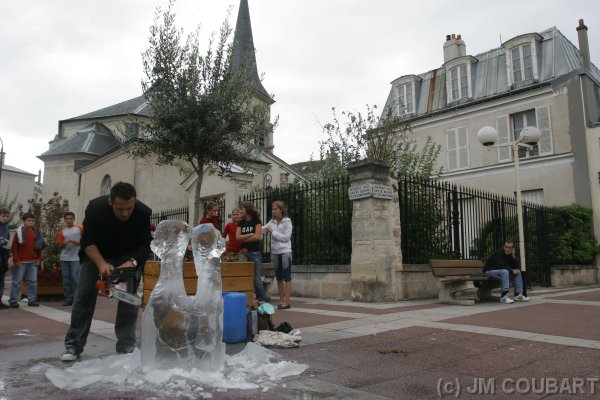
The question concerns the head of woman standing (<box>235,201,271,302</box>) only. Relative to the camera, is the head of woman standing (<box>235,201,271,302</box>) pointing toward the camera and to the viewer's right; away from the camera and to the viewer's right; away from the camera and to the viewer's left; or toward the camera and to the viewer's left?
toward the camera and to the viewer's left

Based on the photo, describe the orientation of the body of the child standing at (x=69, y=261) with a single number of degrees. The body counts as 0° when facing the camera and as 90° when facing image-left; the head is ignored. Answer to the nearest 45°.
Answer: approximately 0°

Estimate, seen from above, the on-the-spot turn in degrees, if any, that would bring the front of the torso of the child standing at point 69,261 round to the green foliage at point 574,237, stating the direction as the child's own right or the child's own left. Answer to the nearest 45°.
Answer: approximately 90° to the child's own left

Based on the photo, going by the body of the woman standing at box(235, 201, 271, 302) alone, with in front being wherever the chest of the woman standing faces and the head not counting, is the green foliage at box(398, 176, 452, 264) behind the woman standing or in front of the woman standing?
behind

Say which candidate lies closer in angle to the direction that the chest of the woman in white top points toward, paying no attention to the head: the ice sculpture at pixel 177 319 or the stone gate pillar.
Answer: the ice sculpture

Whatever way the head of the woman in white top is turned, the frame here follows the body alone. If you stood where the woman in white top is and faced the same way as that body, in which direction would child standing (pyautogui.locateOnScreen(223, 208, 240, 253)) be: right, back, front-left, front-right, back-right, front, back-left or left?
front-right

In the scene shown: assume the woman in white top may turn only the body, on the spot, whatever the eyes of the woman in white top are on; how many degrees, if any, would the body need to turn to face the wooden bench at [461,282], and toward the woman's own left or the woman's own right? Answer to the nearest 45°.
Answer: approximately 135° to the woman's own left

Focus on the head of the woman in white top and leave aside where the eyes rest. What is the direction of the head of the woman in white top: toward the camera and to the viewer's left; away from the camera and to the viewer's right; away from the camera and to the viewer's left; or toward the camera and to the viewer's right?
toward the camera and to the viewer's left

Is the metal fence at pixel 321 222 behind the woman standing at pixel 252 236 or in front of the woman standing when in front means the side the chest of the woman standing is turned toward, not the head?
behind
